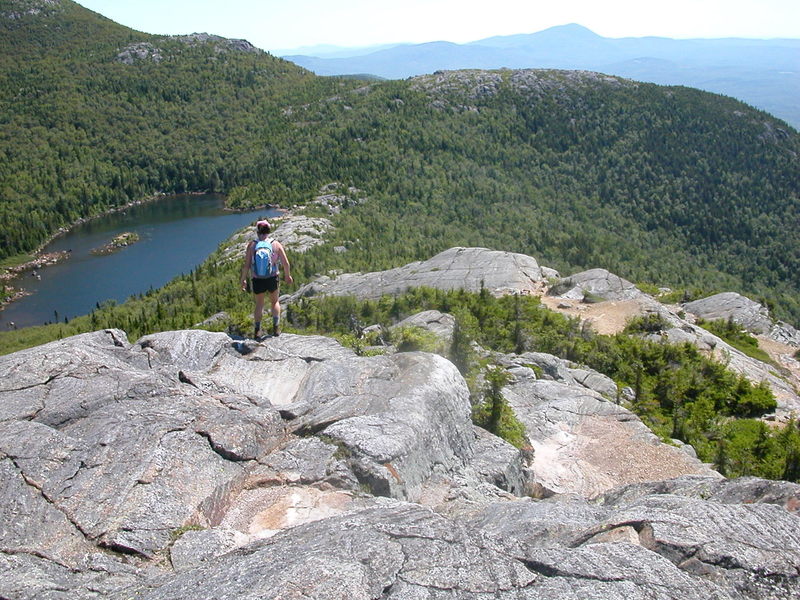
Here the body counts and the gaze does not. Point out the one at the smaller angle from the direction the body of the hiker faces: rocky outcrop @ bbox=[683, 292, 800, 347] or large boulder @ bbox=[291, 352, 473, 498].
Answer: the rocky outcrop

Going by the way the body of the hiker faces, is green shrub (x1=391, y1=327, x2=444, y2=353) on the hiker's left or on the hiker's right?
on the hiker's right

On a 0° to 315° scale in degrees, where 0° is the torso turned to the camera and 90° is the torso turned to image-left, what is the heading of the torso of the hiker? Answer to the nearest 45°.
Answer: approximately 180°

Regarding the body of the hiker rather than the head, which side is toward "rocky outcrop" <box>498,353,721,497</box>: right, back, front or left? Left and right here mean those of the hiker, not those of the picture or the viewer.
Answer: right

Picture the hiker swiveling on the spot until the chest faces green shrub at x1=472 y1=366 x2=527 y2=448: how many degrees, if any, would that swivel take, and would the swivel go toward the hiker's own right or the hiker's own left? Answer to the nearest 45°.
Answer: approximately 90° to the hiker's own right

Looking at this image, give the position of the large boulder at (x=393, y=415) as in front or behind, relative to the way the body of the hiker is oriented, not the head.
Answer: behind

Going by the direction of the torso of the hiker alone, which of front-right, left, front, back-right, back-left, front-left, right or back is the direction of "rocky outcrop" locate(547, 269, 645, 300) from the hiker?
front-right

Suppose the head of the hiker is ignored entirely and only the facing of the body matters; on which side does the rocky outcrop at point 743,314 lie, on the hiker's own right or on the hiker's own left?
on the hiker's own right
